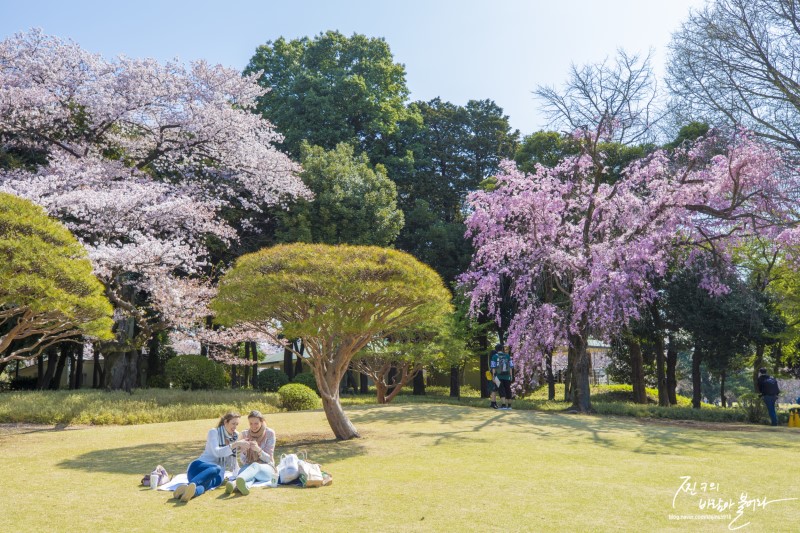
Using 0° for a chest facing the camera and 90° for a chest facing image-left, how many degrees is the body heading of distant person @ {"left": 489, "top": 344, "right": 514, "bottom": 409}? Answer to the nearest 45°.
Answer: approximately 180°

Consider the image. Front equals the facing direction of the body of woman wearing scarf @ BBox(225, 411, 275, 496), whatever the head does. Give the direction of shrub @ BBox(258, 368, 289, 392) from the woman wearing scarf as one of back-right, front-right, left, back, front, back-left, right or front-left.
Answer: back-right

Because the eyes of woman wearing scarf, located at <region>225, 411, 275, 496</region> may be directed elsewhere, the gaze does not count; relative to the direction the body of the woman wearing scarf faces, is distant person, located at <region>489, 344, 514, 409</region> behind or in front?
behind

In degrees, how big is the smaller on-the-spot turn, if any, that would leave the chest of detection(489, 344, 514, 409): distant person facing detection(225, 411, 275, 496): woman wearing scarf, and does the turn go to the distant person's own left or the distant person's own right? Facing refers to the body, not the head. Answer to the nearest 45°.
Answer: approximately 180°

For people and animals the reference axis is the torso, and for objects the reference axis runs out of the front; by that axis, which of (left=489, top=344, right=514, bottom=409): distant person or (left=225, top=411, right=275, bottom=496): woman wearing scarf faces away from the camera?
the distant person

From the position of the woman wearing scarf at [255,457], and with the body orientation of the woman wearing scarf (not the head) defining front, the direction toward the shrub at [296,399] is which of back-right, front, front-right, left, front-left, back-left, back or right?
back-right

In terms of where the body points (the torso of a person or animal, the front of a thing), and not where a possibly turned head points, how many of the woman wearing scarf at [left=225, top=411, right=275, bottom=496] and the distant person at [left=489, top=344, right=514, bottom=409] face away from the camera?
1

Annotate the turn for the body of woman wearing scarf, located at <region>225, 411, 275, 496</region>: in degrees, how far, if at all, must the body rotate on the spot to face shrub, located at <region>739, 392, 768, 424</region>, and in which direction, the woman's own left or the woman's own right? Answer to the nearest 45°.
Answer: approximately 180°

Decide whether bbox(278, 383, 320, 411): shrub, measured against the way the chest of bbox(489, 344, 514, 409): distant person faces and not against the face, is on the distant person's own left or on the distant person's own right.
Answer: on the distant person's own left

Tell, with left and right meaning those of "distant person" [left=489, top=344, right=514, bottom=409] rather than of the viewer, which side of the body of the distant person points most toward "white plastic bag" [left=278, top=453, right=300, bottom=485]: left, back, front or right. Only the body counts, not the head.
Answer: back
